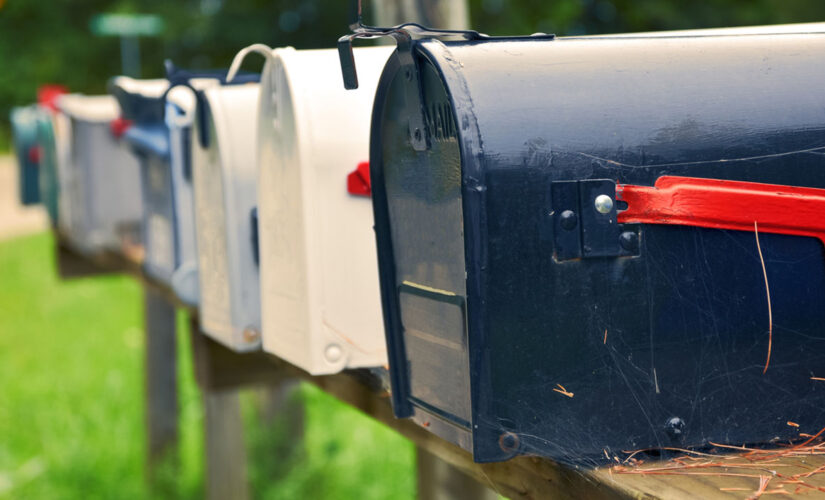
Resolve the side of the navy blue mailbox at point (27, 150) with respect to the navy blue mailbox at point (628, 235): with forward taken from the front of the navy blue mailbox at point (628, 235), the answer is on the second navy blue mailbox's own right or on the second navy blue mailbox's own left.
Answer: on the second navy blue mailbox's own right

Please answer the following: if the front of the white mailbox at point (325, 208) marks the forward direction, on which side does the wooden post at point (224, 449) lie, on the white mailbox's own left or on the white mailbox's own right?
on the white mailbox's own right

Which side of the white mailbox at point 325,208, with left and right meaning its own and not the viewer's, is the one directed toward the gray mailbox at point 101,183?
right

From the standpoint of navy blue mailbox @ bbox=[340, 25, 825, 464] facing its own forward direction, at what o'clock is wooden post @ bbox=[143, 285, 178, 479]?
The wooden post is roughly at 2 o'clock from the navy blue mailbox.

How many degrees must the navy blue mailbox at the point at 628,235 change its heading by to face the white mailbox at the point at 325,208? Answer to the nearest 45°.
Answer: approximately 45° to its right

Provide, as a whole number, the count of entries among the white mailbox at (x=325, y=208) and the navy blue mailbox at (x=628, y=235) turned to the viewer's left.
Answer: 2

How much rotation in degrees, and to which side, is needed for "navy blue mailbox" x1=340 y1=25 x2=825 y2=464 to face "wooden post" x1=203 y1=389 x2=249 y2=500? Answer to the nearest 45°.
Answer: approximately 45° to its right

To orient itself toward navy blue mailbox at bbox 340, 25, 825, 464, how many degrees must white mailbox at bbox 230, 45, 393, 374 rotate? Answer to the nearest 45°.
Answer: approximately 135° to its left

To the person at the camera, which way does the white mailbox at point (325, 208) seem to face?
facing to the left of the viewer

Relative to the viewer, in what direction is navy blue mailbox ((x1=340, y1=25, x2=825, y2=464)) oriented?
to the viewer's left
